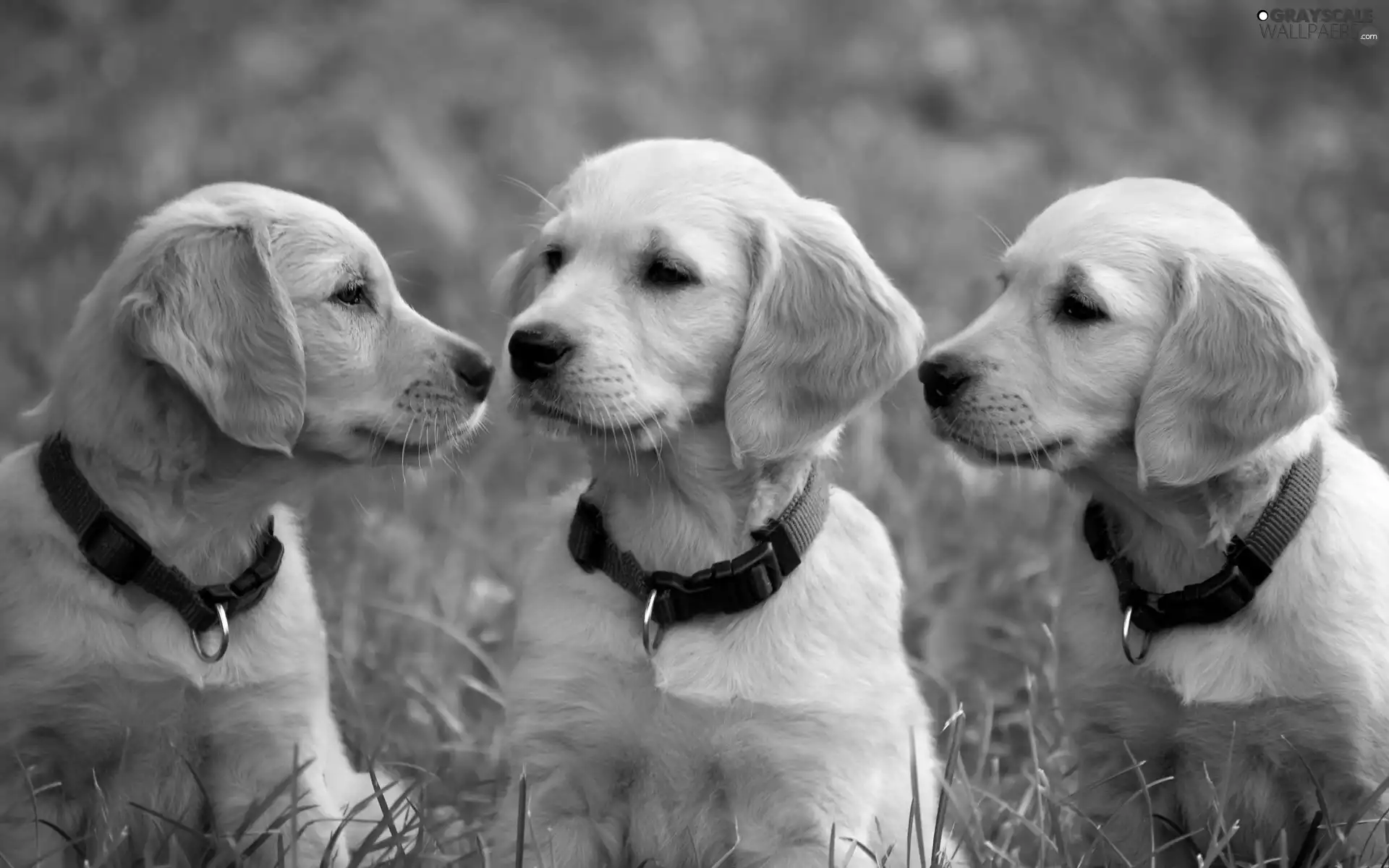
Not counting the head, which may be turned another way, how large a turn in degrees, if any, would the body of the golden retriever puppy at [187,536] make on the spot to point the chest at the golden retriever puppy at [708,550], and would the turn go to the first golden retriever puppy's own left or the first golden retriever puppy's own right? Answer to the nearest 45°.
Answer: approximately 45° to the first golden retriever puppy's own left
